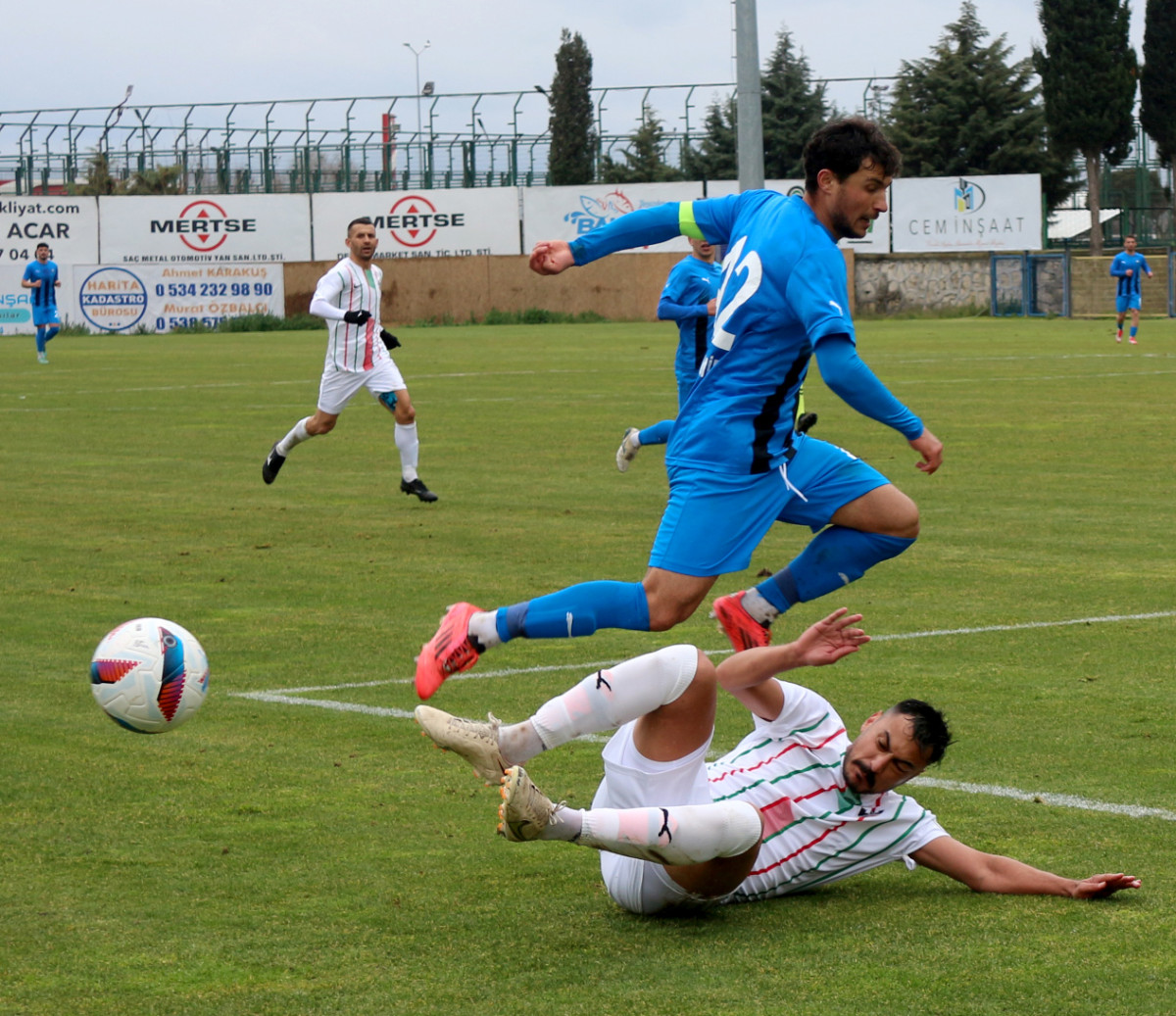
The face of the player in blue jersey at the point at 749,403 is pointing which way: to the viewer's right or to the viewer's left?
to the viewer's right

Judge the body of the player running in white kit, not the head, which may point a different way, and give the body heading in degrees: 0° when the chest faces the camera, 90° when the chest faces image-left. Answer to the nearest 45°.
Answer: approximately 315°

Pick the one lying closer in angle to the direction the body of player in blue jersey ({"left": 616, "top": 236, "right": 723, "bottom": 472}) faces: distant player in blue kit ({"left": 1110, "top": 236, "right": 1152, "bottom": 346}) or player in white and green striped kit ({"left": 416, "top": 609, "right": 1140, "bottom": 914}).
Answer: the player in white and green striped kit

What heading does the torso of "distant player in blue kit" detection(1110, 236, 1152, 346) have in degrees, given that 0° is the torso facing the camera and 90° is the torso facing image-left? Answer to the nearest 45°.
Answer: approximately 0°

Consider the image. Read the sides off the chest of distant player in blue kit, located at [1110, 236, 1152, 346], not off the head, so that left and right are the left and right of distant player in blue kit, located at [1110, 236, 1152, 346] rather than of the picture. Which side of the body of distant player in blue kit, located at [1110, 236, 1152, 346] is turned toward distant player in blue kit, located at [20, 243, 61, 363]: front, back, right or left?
right

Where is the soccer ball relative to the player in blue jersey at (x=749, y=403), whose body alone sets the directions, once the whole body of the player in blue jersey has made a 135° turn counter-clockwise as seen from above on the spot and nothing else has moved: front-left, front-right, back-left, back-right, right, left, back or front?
front-left

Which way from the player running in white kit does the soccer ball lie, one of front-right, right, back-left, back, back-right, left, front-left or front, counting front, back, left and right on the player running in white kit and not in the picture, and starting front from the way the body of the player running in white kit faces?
front-right

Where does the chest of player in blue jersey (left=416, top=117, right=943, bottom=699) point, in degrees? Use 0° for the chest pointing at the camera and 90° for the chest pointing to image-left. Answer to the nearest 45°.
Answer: approximately 270°
